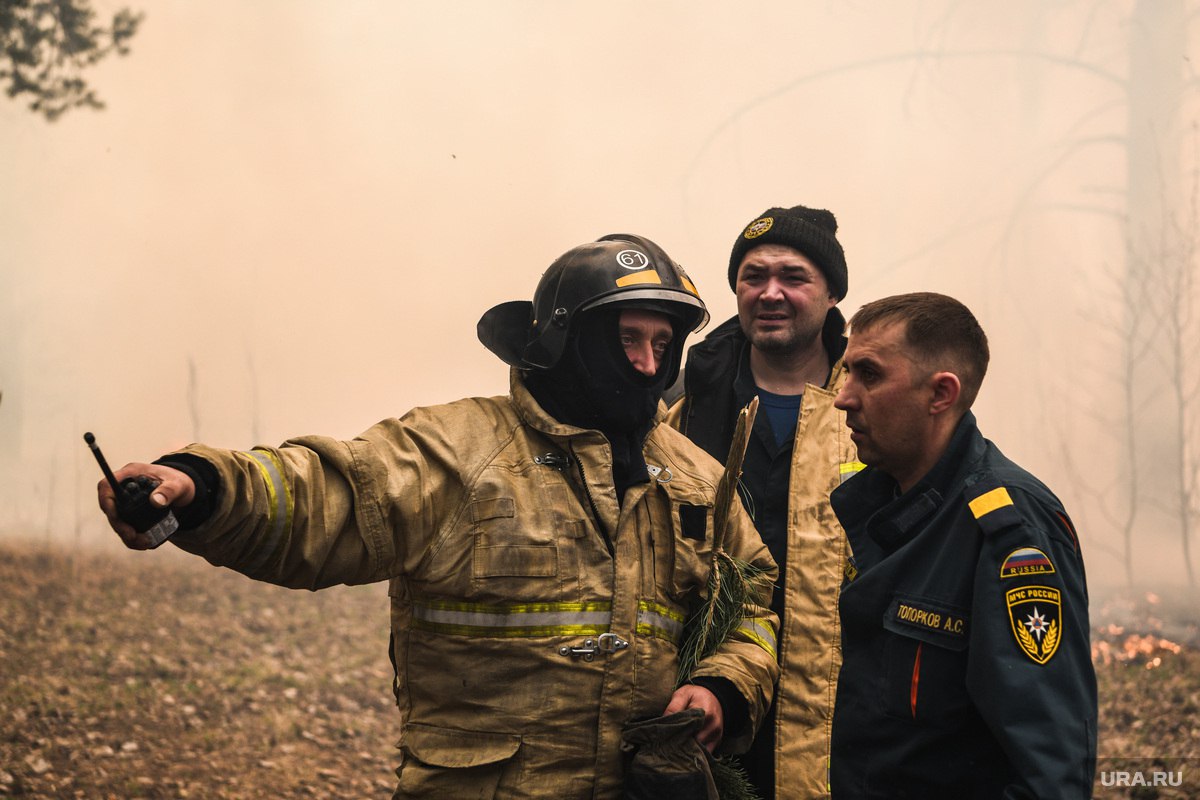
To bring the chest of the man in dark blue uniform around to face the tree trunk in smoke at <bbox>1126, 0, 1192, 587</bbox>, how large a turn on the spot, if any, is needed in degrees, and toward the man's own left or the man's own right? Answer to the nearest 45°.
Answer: approximately 135° to the man's own right

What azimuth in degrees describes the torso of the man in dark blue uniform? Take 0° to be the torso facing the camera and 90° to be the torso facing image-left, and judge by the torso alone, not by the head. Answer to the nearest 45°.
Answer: approximately 45°

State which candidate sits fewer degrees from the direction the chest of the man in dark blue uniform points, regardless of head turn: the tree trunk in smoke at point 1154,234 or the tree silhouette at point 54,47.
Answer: the tree silhouette

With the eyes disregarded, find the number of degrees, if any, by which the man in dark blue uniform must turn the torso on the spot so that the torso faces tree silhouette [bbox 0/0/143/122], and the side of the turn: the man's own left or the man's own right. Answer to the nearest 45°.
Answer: approximately 90° to the man's own right

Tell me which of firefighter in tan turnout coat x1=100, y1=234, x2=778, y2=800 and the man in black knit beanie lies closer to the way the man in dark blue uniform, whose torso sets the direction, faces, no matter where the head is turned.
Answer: the firefighter in tan turnout coat

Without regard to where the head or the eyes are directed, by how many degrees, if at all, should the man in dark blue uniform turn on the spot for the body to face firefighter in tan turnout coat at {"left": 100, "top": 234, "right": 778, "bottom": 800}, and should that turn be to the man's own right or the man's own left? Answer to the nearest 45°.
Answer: approximately 45° to the man's own right

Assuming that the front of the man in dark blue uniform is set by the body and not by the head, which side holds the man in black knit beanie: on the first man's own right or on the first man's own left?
on the first man's own right

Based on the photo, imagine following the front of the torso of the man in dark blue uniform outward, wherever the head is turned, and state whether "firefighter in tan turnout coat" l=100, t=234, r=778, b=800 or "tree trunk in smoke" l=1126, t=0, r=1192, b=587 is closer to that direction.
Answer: the firefighter in tan turnout coat

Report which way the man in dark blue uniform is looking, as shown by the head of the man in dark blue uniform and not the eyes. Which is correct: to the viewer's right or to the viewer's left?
to the viewer's left

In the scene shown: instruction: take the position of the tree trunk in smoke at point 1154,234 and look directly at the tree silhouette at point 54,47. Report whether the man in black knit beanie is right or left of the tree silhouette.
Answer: left
